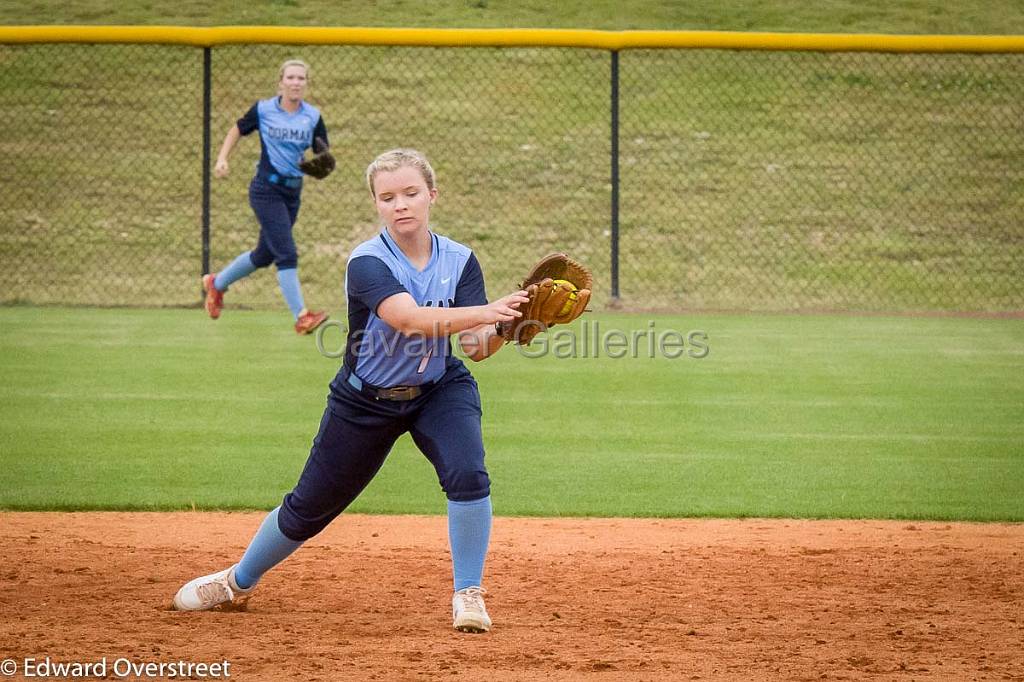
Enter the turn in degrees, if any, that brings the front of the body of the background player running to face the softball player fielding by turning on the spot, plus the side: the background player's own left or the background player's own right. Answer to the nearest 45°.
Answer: approximately 45° to the background player's own right

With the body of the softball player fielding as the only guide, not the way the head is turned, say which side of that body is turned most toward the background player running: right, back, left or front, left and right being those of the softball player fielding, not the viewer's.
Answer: back

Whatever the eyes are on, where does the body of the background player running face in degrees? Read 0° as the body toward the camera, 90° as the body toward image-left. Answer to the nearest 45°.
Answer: approximately 315°

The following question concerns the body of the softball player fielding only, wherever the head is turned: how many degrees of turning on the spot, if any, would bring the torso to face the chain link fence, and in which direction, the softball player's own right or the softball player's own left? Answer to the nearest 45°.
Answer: approximately 180°

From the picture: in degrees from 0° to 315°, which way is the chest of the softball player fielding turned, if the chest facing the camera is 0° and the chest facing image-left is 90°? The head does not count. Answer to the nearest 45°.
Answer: approximately 0°

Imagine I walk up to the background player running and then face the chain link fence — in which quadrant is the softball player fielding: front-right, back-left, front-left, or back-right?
back-right
